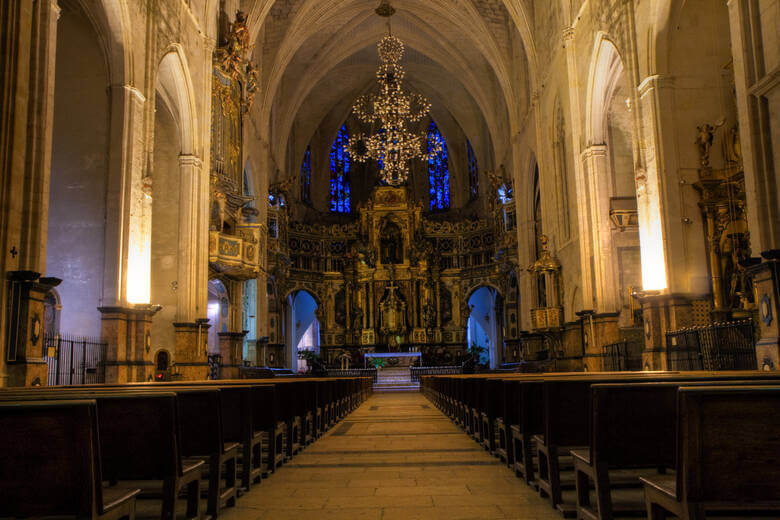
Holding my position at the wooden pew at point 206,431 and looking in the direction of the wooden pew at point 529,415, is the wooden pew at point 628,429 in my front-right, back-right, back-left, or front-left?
front-right

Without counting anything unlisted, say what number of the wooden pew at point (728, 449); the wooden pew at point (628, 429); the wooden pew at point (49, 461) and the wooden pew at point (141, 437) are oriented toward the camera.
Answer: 0

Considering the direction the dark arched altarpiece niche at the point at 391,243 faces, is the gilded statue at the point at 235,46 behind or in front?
in front

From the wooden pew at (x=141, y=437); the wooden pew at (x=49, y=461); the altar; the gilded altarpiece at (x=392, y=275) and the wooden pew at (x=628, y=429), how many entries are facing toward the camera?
2

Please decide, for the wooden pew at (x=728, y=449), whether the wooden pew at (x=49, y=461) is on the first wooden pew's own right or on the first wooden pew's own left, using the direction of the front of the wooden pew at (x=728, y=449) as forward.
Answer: on the first wooden pew's own left

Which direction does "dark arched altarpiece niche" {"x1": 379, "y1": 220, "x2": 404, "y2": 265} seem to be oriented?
toward the camera

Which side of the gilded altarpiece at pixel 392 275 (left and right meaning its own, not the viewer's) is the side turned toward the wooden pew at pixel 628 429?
front

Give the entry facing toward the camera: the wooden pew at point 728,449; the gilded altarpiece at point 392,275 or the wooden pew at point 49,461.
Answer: the gilded altarpiece

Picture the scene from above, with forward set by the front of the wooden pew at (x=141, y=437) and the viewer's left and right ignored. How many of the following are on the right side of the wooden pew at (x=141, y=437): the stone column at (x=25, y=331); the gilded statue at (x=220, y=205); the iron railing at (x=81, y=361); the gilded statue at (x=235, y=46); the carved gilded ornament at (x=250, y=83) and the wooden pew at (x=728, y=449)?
1

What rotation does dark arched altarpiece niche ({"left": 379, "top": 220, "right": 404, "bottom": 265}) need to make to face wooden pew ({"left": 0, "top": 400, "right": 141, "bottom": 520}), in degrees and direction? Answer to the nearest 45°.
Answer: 0° — it already faces it

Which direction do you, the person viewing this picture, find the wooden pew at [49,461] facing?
facing away from the viewer and to the right of the viewer

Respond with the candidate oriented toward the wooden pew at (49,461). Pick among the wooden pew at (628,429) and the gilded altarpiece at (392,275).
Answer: the gilded altarpiece

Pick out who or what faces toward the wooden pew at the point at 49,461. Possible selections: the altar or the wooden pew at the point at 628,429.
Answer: the altar

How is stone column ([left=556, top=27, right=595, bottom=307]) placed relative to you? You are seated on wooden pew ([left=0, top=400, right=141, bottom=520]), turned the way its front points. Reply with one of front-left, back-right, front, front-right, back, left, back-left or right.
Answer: front

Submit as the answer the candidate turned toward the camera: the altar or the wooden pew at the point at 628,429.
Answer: the altar

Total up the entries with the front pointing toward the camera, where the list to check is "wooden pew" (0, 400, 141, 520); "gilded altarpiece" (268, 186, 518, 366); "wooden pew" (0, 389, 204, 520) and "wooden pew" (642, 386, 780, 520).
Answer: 1

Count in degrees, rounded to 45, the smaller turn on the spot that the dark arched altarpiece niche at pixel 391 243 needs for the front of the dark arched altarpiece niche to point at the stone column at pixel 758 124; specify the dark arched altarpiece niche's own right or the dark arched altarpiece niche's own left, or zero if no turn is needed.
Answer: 0° — it already faces it

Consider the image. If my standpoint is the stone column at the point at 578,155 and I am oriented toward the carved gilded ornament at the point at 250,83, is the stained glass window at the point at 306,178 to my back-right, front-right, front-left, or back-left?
front-right

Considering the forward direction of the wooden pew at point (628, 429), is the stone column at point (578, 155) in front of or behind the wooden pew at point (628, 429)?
in front

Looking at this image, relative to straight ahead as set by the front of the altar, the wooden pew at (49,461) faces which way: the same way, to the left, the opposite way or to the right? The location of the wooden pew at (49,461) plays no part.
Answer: the opposite way

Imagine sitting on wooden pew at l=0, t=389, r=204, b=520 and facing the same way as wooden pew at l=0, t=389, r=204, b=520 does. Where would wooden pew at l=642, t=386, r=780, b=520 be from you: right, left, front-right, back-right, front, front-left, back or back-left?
right

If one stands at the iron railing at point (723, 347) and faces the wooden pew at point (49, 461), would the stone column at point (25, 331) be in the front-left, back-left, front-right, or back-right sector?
front-right

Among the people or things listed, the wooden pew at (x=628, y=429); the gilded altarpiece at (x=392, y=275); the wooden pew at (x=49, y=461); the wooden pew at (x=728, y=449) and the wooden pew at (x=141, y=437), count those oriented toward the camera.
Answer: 1
